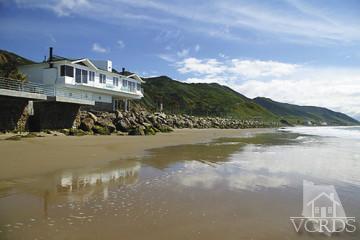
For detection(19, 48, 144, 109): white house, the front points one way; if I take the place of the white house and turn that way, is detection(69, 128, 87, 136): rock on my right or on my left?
on my right

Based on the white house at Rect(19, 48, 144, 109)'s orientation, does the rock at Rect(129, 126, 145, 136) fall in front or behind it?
in front

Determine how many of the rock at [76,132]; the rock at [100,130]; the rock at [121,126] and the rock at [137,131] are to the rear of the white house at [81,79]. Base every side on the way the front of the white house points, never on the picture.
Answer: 0

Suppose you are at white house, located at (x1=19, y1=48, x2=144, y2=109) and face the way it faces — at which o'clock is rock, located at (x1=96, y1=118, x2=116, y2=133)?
The rock is roughly at 1 o'clock from the white house.

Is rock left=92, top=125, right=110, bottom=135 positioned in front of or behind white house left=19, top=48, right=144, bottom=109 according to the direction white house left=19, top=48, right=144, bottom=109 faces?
in front

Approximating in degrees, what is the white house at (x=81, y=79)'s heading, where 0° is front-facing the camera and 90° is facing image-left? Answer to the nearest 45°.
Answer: approximately 315°

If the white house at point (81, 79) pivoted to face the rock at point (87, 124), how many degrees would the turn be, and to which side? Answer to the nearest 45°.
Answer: approximately 45° to its right

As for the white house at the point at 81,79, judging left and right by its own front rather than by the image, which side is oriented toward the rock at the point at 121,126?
front
